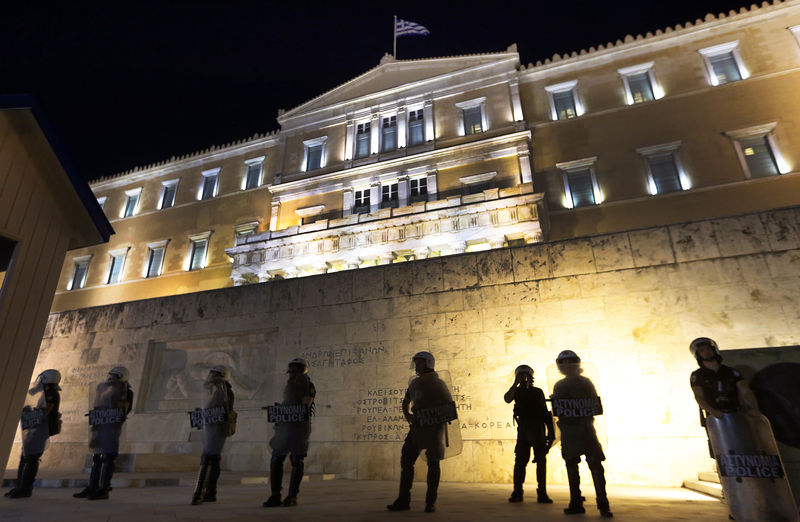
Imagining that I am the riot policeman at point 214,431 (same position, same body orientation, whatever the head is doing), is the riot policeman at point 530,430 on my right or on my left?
on my left

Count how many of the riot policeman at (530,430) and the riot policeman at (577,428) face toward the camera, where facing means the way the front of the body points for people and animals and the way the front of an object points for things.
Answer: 2

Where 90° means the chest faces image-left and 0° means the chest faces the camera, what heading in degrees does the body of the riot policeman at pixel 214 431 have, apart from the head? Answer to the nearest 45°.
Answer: approximately 45°

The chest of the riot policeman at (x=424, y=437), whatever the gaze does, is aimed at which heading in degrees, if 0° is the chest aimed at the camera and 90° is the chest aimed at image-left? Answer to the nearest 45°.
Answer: approximately 45°

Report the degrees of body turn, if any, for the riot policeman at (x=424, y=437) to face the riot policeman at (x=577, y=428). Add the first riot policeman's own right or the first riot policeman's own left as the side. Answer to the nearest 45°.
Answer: approximately 135° to the first riot policeman's own left

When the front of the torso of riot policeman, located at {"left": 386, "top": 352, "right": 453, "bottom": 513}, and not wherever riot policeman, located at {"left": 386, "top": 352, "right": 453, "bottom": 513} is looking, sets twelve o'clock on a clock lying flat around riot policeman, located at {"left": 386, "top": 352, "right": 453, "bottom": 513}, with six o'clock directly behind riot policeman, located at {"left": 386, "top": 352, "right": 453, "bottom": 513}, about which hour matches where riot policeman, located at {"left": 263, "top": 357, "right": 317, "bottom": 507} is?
riot policeman, located at {"left": 263, "top": 357, "right": 317, "bottom": 507} is roughly at 2 o'clock from riot policeman, located at {"left": 386, "top": 352, "right": 453, "bottom": 513}.

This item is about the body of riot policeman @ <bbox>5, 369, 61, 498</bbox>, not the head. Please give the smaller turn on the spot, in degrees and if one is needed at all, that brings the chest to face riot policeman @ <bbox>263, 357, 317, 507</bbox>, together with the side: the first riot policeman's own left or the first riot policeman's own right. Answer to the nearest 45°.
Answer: approximately 90° to the first riot policeman's own left

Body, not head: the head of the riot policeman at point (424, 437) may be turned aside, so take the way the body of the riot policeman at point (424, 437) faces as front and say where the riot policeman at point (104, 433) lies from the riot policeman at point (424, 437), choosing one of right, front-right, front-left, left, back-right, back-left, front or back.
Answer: front-right

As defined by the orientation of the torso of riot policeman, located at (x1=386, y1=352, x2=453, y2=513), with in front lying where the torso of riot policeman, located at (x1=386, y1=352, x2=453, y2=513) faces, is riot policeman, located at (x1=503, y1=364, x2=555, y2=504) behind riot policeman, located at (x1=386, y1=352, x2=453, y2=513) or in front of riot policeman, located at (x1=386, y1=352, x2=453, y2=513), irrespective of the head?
behind
